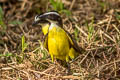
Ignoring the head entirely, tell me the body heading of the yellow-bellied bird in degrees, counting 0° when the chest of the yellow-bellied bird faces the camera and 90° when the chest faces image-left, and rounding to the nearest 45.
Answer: approximately 45°
